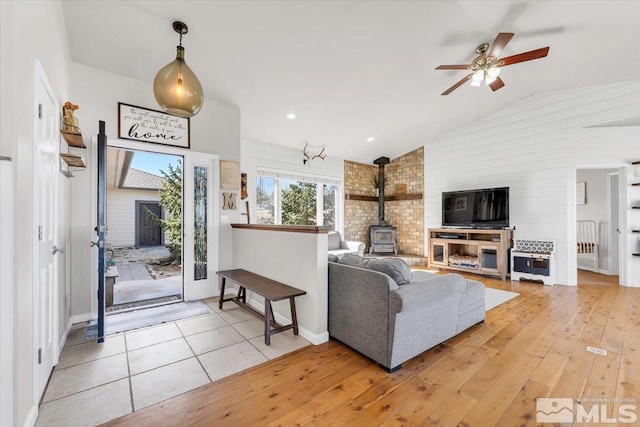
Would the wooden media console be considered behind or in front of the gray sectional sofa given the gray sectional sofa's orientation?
in front

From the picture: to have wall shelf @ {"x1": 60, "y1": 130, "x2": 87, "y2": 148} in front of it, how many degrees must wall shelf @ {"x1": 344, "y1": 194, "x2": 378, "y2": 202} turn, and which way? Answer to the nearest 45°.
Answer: approximately 90° to its right

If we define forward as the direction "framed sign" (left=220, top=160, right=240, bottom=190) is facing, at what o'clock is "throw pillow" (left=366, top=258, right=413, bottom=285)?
The throw pillow is roughly at 11 o'clock from the framed sign.

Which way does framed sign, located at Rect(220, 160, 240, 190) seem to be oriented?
toward the camera

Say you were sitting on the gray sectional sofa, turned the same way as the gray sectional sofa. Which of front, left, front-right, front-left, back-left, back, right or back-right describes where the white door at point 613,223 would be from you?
front

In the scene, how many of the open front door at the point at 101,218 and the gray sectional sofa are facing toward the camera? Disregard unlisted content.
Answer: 0

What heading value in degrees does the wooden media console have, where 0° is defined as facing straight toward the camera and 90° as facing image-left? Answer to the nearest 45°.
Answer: approximately 45°

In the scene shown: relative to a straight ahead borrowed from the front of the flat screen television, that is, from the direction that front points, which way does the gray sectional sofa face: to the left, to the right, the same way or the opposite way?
the opposite way

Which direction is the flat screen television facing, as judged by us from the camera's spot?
facing the viewer and to the left of the viewer

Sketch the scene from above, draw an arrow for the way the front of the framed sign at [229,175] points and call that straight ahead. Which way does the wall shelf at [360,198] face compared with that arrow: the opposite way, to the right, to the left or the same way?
the same way
